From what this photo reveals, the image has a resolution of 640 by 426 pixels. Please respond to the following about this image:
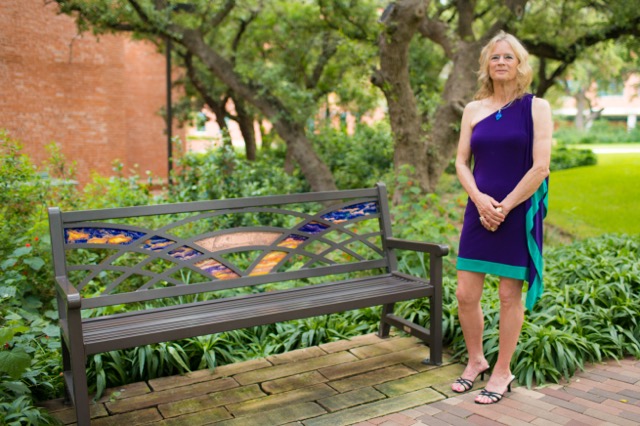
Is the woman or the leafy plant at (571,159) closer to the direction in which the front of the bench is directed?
the woman

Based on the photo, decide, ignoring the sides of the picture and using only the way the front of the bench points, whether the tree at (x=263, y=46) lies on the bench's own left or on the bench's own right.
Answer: on the bench's own left

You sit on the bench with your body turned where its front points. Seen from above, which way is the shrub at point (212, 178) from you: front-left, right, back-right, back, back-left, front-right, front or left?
back-left

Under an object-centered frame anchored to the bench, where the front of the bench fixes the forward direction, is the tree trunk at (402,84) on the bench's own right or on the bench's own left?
on the bench's own left

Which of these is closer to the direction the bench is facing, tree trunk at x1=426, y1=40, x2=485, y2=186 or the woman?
the woman

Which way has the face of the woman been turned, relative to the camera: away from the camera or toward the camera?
toward the camera

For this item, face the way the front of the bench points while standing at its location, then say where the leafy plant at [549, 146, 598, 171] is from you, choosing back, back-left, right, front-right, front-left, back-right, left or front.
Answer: left

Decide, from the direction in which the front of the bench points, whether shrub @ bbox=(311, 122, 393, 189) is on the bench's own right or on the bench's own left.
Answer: on the bench's own left

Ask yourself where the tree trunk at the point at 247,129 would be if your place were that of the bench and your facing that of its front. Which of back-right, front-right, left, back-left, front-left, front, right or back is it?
back-left

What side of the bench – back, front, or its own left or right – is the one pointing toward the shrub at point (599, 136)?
left
